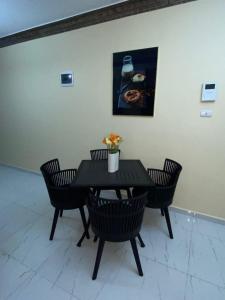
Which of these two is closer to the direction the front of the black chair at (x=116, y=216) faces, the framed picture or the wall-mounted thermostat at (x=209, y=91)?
the framed picture

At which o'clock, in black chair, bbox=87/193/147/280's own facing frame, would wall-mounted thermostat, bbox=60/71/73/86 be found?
The wall-mounted thermostat is roughly at 11 o'clock from the black chair.

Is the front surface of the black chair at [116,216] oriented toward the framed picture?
yes

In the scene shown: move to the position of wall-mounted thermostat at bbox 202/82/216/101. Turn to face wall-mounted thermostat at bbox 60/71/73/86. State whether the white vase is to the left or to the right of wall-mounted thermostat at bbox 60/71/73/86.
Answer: left

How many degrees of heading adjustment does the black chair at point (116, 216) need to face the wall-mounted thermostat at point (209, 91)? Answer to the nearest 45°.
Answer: approximately 45° to its right

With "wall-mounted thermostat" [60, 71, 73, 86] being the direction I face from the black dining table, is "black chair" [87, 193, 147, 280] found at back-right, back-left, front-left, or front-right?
back-left

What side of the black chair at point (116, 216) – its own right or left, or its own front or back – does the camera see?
back

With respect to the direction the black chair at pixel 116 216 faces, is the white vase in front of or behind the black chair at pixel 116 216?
in front
